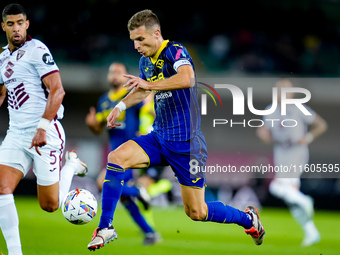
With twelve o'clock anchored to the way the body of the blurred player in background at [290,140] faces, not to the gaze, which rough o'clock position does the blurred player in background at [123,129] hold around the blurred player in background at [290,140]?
the blurred player in background at [123,129] is roughly at 12 o'clock from the blurred player in background at [290,140].

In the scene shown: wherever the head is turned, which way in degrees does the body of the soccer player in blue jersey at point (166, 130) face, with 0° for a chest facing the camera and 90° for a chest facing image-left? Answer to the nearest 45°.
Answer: approximately 45°

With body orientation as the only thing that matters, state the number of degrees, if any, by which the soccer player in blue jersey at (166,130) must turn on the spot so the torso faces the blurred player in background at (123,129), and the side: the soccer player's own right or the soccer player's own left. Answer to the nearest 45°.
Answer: approximately 135° to the soccer player's own right

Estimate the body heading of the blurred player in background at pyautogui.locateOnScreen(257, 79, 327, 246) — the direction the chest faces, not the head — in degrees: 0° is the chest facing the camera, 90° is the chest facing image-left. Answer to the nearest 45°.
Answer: approximately 45°

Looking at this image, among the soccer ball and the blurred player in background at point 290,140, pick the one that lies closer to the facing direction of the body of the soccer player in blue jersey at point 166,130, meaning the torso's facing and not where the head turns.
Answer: the soccer ball

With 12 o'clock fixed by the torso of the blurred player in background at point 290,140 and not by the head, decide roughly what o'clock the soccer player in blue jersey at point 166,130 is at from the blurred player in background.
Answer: The soccer player in blue jersey is roughly at 11 o'clock from the blurred player in background.

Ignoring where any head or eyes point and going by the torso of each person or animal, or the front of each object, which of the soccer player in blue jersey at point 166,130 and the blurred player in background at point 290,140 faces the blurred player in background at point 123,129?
the blurred player in background at point 290,140

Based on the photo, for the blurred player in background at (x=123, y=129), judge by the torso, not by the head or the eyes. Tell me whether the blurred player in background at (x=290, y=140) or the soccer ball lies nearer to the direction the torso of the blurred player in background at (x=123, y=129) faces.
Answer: the soccer ball

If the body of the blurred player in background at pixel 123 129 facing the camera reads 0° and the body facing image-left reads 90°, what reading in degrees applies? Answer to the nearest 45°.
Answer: approximately 45°

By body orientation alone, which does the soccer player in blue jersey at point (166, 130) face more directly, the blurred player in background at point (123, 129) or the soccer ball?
the soccer ball
